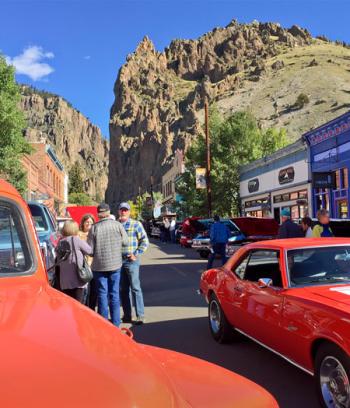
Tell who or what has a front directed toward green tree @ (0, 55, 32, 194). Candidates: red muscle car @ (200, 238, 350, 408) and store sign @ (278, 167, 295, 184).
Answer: the store sign

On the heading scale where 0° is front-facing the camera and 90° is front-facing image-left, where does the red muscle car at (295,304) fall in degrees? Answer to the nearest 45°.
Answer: approximately 315°

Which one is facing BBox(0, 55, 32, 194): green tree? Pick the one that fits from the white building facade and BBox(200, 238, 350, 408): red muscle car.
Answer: the white building facade

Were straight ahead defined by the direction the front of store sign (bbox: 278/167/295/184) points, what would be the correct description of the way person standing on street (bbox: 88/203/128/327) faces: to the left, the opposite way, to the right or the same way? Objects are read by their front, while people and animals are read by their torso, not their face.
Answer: to the right

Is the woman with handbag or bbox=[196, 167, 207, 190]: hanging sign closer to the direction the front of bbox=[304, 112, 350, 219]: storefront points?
the woman with handbag

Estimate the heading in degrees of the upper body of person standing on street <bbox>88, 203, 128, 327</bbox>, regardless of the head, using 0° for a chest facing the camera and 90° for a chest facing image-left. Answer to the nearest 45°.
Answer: approximately 180°

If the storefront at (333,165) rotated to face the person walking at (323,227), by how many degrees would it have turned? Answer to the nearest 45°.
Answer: approximately 45° to its left

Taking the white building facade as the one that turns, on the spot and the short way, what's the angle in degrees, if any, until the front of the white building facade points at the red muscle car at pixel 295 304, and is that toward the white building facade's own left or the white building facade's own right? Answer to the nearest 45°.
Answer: approximately 45° to the white building facade's own left

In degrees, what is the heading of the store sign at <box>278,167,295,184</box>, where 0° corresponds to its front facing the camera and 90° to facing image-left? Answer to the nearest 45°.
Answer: approximately 45°
